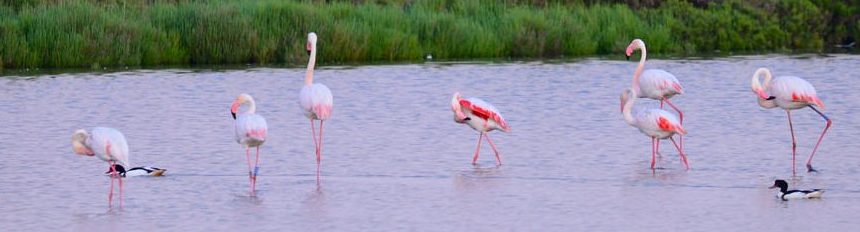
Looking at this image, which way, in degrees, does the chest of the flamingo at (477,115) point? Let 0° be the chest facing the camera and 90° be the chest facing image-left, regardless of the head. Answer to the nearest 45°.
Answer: approximately 90°

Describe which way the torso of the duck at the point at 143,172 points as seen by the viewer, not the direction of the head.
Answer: to the viewer's left

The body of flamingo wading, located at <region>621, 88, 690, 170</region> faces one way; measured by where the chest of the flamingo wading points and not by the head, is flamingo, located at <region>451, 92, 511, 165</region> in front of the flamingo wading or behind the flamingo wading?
in front

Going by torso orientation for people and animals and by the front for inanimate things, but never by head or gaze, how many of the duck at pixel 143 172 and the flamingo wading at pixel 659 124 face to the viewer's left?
2

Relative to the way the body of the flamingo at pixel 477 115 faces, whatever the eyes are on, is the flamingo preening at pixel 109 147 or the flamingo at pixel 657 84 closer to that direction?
the flamingo preening

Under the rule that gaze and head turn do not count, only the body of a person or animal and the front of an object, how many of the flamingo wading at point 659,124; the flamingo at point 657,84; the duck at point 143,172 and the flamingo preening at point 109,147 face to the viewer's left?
4

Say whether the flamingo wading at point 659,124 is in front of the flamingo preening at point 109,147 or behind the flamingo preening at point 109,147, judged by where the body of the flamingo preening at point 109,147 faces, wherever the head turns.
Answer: behind

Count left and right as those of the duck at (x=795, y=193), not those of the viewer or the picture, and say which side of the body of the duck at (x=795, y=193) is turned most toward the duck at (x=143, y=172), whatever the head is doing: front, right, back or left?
front

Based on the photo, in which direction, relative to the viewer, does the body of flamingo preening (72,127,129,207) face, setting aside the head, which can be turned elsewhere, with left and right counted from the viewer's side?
facing to the left of the viewer

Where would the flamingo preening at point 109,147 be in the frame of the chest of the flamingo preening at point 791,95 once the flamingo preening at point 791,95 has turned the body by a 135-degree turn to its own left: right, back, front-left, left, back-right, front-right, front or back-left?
right

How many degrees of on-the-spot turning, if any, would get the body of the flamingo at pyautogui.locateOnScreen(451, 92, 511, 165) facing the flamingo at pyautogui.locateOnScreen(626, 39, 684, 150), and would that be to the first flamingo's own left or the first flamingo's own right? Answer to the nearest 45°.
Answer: approximately 135° to the first flamingo's own right

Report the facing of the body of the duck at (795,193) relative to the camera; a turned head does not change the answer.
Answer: to the viewer's left
